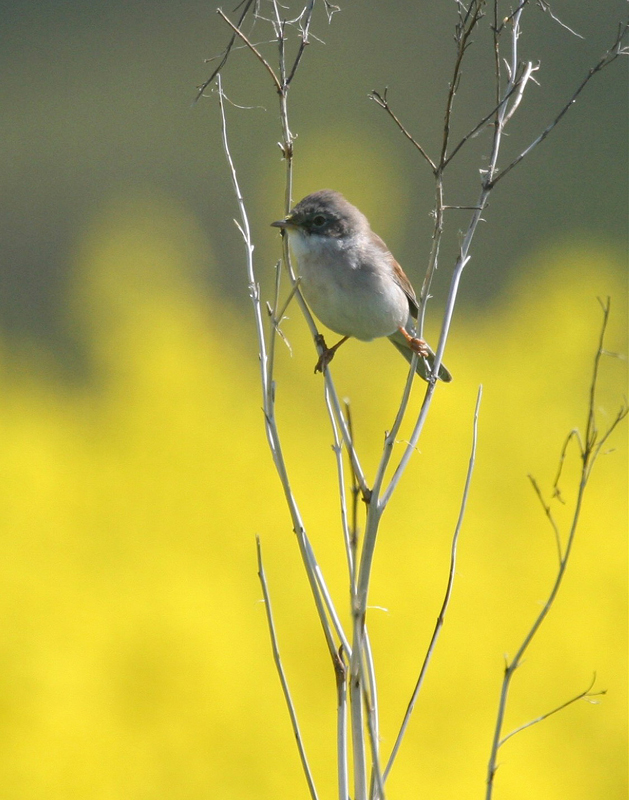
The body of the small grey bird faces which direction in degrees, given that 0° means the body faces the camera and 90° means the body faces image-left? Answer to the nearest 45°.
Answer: approximately 45°

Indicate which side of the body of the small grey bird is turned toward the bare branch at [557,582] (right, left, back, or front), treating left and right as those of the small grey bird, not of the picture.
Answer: left
